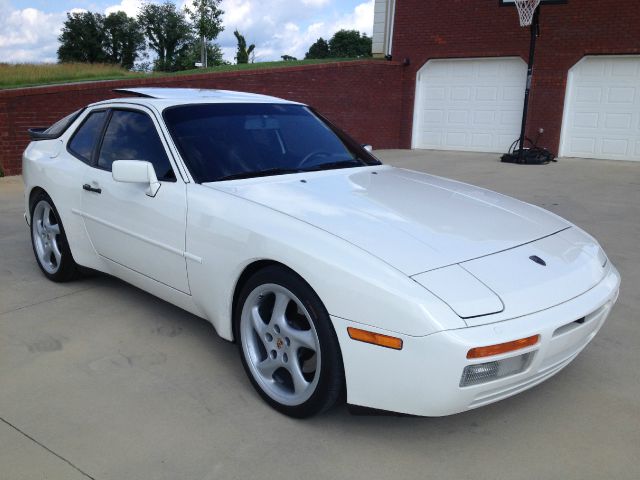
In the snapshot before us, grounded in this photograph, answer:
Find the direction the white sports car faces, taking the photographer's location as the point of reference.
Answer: facing the viewer and to the right of the viewer

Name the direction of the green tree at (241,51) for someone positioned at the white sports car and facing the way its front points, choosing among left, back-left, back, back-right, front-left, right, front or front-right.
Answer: back-left

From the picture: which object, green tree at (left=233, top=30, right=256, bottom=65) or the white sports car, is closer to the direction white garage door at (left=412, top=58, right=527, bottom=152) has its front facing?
the white sports car

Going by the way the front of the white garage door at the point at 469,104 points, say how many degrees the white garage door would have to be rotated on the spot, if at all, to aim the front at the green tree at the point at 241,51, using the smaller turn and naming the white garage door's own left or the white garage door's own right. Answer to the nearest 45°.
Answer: approximately 135° to the white garage door's own right

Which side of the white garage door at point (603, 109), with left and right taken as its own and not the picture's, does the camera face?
front

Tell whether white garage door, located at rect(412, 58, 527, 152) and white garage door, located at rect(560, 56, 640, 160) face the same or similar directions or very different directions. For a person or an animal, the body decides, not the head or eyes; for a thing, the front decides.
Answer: same or similar directions

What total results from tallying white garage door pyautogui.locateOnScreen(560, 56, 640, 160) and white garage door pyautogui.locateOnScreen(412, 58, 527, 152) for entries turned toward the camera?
2

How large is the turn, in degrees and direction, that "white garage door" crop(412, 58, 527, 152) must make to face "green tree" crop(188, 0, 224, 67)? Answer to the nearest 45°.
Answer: approximately 135° to its right

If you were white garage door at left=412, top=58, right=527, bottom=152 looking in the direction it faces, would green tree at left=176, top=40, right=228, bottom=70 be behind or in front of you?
behind

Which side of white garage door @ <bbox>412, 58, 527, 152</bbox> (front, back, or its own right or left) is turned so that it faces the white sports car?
front

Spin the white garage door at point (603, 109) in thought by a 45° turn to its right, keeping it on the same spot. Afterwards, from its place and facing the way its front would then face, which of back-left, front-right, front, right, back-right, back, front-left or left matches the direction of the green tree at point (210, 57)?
right

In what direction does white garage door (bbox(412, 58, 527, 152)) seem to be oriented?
toward the camera

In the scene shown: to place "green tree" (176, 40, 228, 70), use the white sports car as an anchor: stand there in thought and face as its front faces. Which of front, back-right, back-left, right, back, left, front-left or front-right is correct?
back-left

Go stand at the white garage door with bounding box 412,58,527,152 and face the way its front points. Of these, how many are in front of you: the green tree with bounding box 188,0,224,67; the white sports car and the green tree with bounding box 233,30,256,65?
1

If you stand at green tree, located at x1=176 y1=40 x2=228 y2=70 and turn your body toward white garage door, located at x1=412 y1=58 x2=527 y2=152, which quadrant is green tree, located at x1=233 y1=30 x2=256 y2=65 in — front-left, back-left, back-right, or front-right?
front-left

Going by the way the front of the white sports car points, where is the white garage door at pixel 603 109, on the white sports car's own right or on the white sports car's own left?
on the white sports car's own left
